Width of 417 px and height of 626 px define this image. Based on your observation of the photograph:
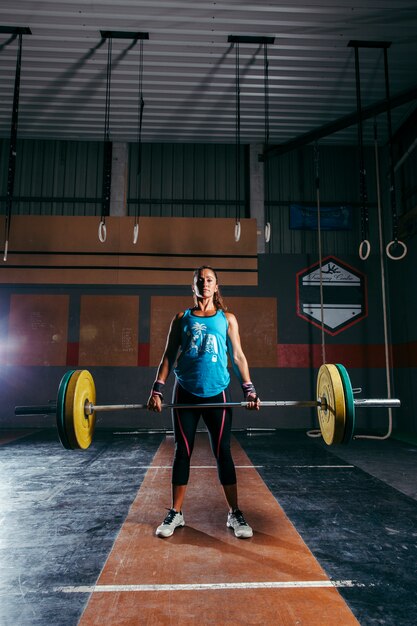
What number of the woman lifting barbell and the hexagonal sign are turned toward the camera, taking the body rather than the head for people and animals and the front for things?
2

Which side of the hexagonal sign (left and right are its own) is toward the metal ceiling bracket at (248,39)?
front

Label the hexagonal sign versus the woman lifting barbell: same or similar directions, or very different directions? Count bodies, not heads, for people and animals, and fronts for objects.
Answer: same or similar directions

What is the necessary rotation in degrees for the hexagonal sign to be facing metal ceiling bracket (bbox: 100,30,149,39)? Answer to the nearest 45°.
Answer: approximately 45° to its right

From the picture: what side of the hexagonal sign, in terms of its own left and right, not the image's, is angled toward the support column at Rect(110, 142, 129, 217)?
right

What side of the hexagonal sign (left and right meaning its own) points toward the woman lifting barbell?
front

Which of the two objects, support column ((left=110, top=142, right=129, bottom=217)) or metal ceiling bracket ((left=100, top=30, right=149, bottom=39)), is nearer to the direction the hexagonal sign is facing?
the metal ceiling bracket

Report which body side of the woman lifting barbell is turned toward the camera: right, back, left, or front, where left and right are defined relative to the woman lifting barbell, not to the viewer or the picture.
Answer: front

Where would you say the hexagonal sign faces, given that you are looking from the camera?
facing the viewer
